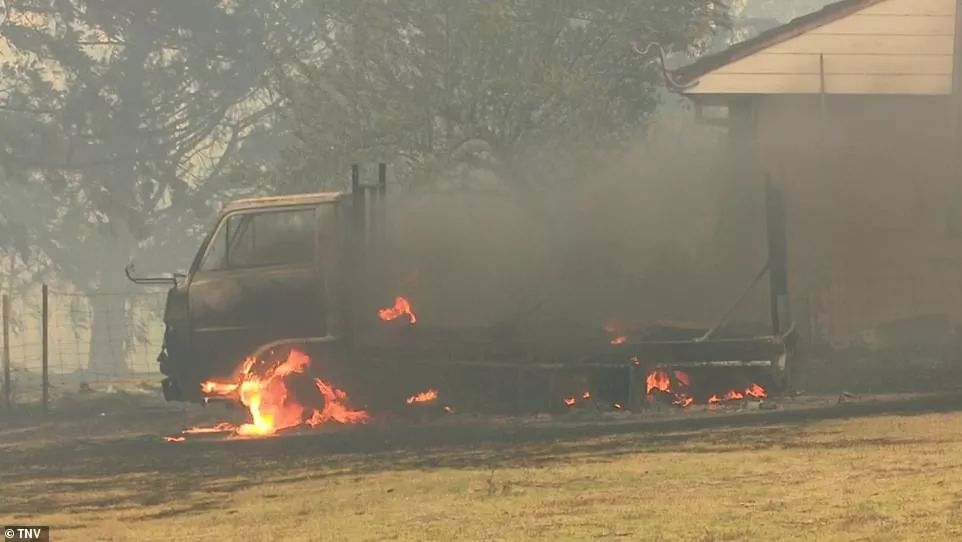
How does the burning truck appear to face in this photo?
to the viewer's left
